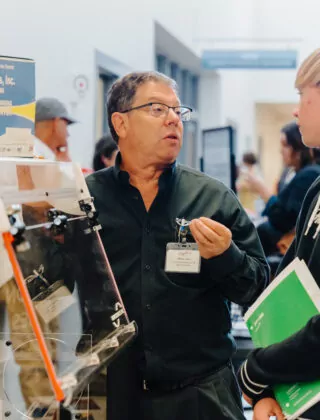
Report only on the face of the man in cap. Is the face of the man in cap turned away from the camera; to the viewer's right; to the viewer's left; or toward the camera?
to the viewer's right

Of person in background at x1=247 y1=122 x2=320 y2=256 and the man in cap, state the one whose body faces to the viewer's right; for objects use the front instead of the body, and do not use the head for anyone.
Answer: the man in cap

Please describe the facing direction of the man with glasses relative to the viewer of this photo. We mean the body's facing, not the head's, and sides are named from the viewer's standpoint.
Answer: facing the viewer

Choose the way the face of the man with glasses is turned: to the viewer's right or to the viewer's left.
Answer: to the viewer's right

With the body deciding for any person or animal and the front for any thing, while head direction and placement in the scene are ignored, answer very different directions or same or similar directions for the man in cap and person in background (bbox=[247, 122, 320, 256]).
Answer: very different directions

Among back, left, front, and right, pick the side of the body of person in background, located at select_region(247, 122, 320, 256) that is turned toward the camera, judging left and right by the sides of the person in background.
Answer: left

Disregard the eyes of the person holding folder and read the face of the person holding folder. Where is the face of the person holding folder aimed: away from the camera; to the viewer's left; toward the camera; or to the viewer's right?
to the viewer's left

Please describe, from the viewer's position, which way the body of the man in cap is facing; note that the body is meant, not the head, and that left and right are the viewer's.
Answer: facing to the right of the viewer

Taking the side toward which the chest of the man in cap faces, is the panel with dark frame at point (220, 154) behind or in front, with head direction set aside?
in front

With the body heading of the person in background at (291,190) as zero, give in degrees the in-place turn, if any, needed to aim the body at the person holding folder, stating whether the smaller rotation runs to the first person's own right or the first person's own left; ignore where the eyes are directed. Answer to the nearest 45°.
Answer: approximately 90° to the first person's own left
